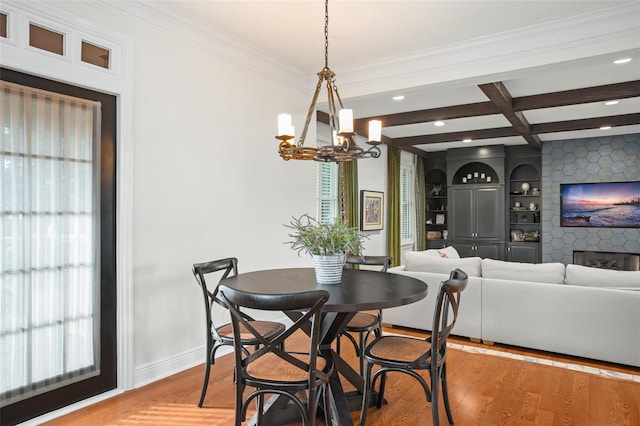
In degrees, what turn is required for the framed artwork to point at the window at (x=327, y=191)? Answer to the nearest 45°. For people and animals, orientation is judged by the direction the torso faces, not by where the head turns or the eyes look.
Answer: approximately 90° to its right

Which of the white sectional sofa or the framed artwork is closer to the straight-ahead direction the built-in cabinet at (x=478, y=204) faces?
the white sectional sofa

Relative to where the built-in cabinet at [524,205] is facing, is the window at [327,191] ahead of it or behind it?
ahead

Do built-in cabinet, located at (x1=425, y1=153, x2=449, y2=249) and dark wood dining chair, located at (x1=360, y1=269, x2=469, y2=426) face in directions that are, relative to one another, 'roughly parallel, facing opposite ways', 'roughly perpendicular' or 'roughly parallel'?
roughly perpendicular

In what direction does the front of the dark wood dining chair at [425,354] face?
to the viewer's left

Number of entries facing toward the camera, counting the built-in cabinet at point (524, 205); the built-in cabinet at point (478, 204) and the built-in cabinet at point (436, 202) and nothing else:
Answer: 3

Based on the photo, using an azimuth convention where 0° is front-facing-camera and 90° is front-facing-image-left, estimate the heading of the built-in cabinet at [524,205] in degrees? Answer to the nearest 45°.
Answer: approximately 0°

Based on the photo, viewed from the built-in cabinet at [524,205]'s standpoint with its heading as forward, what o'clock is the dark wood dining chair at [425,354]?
The dark wood dining chair is roughly at 12 o'clock from the built-in cabinet.

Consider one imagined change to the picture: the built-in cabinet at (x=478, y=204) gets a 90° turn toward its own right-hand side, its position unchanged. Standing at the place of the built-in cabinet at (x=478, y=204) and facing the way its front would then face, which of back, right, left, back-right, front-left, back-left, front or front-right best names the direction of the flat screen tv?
back

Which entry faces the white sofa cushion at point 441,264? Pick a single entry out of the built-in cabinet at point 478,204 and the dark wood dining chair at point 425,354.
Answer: the built-in cabinet

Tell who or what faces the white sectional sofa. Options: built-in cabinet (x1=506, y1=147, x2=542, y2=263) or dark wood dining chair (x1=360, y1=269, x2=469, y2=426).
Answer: the built-in cabinet

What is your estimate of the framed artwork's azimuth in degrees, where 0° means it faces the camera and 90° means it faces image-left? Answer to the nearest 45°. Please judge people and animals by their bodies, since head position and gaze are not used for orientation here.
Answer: approximately 315°

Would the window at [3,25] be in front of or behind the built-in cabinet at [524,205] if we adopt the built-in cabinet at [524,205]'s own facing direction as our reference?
in front

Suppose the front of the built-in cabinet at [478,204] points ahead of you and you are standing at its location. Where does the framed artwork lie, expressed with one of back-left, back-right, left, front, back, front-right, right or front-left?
front-right

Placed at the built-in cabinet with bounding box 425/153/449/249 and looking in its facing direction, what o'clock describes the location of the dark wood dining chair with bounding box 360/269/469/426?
The dark wood dining chair is roughly at 12 o'clock from the built-in cabinet.
